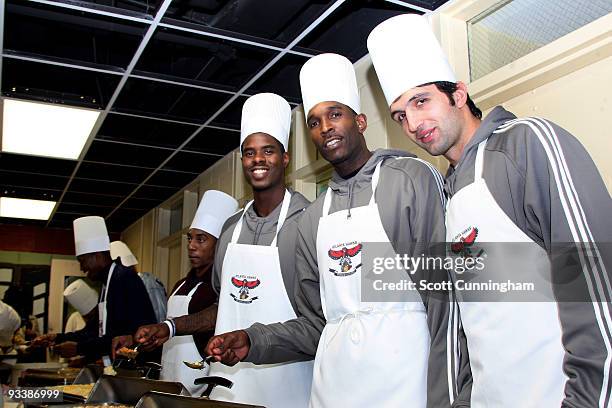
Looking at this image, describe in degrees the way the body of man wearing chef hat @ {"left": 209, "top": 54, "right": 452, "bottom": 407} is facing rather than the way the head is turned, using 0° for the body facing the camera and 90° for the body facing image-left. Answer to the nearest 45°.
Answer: approximately 45°

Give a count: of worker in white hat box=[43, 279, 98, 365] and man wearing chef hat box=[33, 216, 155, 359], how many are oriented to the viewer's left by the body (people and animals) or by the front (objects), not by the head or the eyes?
2

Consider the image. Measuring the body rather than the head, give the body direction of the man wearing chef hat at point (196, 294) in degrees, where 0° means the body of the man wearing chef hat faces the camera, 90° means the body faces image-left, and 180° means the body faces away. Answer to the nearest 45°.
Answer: approximately 45°

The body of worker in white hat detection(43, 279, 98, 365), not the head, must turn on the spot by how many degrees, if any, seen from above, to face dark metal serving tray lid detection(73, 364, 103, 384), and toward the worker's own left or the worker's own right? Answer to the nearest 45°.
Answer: approximately 90° to the worker's own left

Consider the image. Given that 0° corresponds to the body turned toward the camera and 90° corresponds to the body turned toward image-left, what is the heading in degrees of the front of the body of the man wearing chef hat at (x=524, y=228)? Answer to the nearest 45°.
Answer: approximately 45°

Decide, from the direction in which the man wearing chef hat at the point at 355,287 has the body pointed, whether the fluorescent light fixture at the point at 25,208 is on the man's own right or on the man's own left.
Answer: on the man's own right

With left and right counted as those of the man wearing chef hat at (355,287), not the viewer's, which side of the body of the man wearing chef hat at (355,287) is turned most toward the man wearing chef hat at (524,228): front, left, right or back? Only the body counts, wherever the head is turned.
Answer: left

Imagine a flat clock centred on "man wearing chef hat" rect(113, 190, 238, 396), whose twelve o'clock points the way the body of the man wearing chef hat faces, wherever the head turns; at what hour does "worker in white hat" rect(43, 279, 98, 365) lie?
The worker in white hat is roughly at 4 o'clock from the man wearing chef hat.

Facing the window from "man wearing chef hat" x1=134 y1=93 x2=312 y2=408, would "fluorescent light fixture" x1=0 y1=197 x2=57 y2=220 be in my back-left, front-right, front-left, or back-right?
back-left

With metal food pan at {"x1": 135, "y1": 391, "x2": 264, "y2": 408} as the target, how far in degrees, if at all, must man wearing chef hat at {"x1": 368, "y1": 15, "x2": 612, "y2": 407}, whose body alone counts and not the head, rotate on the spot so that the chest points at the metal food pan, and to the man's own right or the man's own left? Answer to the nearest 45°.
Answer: approximately 45° to the man's own right

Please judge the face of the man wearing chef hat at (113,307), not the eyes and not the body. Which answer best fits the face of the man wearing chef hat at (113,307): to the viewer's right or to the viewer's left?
to the viewer's left

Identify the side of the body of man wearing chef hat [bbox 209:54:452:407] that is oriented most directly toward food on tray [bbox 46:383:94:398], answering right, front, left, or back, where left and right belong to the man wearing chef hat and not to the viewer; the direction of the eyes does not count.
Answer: right

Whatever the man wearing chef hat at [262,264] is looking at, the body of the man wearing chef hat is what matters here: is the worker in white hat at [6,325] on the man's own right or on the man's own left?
on the man's own right

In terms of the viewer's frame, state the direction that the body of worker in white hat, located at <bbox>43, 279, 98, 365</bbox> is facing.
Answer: to the viewer's left
